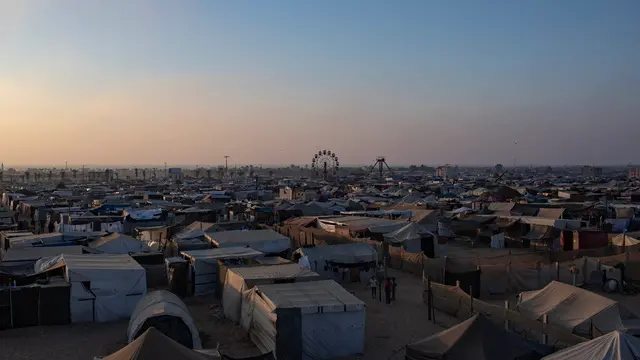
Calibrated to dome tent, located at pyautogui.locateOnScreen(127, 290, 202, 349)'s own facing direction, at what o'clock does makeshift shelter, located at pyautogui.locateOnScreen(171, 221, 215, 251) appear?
The makeshift shelter is roughly at 6 o'clock from the dome tent.

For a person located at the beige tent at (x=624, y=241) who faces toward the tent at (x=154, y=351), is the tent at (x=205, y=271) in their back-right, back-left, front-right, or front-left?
front-right

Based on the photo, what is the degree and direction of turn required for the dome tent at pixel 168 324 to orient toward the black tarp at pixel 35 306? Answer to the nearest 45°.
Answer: approximately 135° to its right

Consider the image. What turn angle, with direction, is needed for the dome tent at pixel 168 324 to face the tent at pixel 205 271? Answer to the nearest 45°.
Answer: approximately 180°

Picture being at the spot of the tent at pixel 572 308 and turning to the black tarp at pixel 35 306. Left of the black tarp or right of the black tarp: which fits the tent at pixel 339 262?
right

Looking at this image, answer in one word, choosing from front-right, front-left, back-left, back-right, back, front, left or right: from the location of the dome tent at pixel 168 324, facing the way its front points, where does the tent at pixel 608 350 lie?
front-left

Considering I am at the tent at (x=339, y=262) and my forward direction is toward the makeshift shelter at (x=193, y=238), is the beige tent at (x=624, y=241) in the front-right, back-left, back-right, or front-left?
back-right

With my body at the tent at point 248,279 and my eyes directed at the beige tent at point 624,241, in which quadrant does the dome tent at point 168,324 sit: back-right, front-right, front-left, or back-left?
back-right

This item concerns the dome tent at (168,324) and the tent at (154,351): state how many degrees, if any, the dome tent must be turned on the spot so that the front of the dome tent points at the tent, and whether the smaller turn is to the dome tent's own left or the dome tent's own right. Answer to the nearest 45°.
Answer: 0° — it already faces it

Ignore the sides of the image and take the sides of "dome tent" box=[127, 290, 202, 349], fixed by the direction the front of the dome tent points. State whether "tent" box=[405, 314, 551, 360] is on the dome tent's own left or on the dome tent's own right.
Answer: on the dome tent's own left

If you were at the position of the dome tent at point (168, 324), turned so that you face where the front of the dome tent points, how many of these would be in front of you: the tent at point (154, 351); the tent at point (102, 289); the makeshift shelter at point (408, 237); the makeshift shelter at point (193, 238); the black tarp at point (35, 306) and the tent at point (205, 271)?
1

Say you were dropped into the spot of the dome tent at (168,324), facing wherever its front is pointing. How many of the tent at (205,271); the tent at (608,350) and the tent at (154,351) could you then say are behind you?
1

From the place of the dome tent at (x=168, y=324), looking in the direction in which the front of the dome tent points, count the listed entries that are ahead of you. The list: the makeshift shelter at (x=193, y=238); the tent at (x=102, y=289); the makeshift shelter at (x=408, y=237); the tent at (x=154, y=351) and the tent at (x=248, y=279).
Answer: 1

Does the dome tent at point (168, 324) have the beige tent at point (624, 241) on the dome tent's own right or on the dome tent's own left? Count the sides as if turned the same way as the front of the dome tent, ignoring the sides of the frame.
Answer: on the dome tent's own left

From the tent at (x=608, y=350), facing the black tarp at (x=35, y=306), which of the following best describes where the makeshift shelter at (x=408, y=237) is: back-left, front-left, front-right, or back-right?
front-right

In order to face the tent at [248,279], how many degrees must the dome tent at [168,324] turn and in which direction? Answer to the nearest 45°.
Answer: approximately 135° to its left

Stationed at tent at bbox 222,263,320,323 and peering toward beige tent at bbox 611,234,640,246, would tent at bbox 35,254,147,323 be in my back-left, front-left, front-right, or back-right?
back-left
